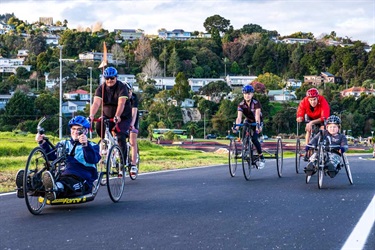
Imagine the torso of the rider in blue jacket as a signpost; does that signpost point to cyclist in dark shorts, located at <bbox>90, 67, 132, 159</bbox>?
no

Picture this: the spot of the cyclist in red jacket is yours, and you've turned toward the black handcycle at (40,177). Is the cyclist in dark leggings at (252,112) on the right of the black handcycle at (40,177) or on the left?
right

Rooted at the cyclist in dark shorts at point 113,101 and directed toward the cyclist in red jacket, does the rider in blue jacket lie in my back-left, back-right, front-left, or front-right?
back-right

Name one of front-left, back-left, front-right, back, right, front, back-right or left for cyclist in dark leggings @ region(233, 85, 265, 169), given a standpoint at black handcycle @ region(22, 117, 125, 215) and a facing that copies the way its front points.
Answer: back

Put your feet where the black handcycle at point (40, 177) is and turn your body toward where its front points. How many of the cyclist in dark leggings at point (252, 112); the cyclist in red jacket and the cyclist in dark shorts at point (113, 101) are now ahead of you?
0

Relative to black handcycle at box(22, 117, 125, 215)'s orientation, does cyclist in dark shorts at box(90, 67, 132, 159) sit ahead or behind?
behind

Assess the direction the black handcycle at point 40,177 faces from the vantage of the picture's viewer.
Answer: facing the viewer and to the left of the viewer

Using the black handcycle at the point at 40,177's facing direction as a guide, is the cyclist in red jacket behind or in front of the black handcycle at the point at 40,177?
behind

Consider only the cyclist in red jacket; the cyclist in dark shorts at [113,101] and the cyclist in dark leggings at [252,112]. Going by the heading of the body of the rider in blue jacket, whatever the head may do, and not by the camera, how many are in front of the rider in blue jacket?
0

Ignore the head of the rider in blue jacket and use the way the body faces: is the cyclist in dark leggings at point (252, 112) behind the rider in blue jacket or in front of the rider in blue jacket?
behind
